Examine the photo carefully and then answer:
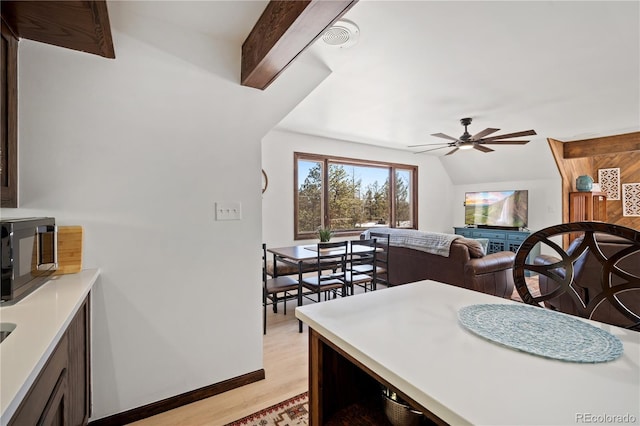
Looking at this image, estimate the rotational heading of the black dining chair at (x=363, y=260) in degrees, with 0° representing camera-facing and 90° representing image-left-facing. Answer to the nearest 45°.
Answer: approximately 135°

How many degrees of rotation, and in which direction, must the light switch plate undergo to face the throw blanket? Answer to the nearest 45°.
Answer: approximately 135° to its left

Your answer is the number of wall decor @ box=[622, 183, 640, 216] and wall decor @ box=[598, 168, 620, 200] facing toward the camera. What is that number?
2

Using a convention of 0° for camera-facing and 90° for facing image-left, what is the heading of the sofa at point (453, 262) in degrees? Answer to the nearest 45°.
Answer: approximately 225°

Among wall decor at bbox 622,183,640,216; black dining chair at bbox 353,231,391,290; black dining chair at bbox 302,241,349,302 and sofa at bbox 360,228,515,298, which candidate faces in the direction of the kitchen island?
the wall decor

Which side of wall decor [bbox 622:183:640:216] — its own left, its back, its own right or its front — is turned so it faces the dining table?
front

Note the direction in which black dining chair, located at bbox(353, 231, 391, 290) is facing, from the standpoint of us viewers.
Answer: facing away from the viewer and to the left of the viewer

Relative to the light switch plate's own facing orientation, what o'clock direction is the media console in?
The media console is roughly at 8 o'clock from the light switch plate.

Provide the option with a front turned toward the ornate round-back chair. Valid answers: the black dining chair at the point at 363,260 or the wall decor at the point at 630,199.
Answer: the wall decor

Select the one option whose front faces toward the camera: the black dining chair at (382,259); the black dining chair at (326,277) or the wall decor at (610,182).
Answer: the wall decor
